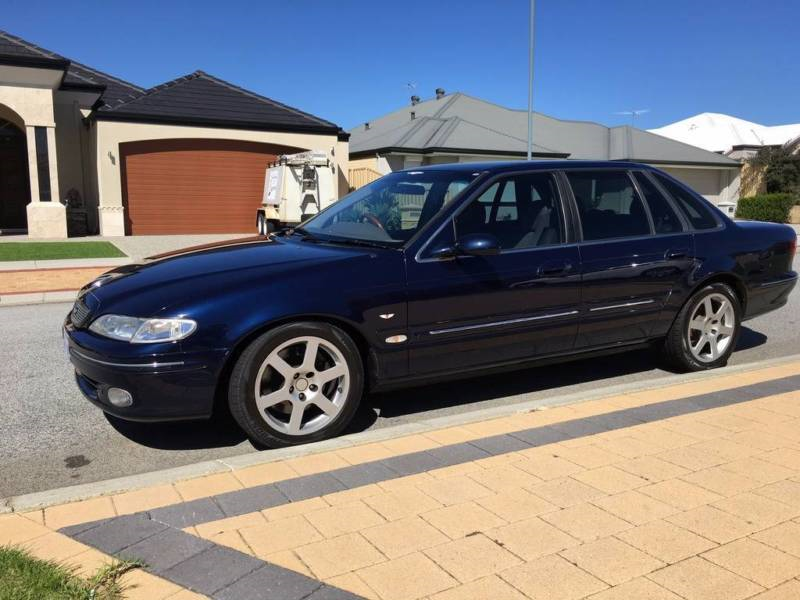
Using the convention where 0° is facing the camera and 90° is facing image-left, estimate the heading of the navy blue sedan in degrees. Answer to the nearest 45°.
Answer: approximately 45°

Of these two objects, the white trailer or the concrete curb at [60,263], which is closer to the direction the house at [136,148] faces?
the concrete curb

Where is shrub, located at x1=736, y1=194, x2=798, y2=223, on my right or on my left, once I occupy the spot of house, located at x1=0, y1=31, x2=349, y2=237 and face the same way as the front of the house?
on my left

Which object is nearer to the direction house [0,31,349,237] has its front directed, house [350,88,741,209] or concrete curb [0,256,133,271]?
the concrete curb

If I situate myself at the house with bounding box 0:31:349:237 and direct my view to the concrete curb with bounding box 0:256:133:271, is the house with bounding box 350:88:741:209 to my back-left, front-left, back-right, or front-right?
back-left

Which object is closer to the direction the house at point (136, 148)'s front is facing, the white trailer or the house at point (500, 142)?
the white trailer

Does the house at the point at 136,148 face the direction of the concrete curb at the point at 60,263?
yes

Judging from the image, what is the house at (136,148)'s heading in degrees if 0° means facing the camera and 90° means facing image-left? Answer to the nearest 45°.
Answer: approximately 0°

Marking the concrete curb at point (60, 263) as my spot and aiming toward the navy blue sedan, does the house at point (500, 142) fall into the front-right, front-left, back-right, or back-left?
back-left

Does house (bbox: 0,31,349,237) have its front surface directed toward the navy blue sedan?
yes

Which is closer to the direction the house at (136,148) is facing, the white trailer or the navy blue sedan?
the navy blue sedan

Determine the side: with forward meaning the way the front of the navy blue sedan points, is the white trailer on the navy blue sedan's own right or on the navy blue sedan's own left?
on the navy blue sedan's own right
